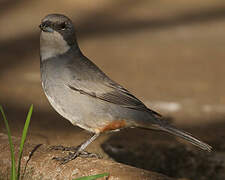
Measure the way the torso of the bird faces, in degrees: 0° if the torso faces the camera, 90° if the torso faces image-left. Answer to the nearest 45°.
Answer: approximately 90°
